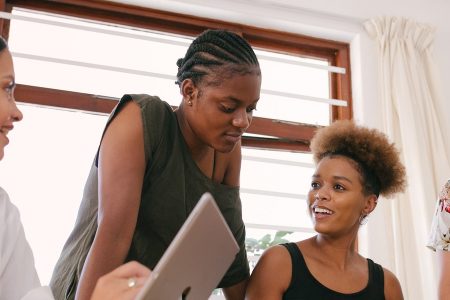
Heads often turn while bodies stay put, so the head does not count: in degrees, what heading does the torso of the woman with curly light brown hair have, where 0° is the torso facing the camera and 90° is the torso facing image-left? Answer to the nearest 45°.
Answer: approximately 0°

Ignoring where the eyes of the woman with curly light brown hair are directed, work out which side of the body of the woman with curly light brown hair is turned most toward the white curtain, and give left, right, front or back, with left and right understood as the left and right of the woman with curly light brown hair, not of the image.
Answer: back

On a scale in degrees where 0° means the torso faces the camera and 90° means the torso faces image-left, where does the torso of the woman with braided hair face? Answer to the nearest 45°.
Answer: approximately 315°

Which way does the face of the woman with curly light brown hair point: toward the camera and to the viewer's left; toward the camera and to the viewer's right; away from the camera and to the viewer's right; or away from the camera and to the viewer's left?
toward the camera and to the viewer's left

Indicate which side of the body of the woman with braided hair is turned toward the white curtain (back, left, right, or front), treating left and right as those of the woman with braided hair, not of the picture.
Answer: left
